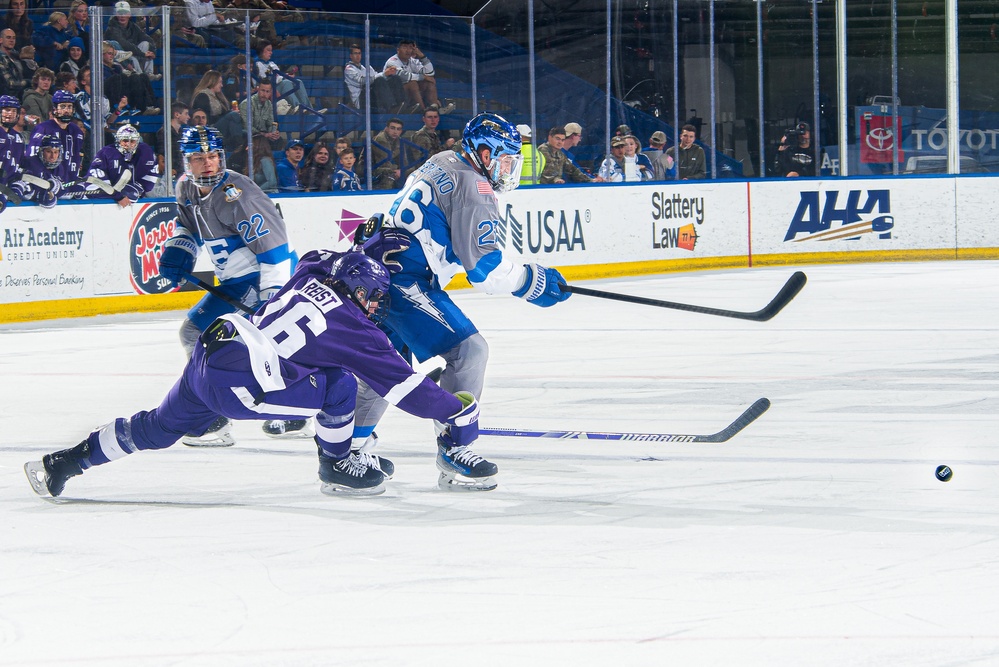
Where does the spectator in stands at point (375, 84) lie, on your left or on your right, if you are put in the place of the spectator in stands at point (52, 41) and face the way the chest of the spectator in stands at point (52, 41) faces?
on your left

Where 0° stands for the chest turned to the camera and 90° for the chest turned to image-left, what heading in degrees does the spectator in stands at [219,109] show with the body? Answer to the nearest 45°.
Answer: approximately 315°

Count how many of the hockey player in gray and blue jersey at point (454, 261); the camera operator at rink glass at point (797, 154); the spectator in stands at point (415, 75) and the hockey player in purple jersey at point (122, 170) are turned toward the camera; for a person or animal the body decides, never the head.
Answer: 3

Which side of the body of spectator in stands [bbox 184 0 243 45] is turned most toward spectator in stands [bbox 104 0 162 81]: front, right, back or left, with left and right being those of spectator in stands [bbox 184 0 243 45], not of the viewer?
right

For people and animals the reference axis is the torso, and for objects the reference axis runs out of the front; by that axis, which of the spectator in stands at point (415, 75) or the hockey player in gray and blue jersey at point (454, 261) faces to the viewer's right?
the hockey player in gray and blue jersey

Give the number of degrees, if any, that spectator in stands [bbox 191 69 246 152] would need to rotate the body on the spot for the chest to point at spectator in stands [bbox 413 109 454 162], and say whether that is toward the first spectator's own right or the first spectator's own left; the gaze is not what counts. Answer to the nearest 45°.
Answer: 0° — they already face them

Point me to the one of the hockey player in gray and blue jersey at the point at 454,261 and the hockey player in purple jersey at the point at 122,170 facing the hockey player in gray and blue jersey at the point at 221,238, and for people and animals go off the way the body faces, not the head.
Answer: the hockey player in purple jersey

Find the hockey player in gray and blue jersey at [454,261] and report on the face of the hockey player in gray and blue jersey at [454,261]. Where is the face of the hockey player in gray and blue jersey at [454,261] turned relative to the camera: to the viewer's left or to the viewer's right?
to the viewer's right

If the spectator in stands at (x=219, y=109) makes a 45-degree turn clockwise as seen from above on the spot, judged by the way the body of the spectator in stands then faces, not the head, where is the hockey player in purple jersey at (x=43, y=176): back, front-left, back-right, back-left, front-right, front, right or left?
front-right

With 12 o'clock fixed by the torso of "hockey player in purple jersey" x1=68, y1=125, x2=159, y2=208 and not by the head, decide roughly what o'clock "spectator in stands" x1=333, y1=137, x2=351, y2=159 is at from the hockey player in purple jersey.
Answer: The spectator in stands is roughly at 8 o'clock from the hockey player in purple jersey.
